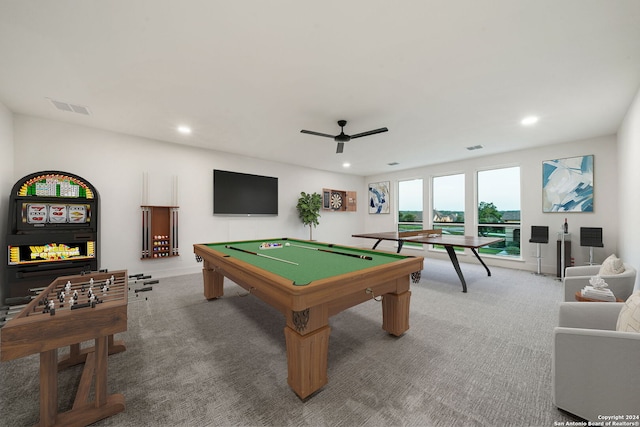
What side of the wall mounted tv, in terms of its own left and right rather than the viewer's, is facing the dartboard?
left

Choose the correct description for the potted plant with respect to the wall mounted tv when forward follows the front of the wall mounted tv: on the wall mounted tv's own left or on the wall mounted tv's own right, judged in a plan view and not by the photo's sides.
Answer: on the wall mounted tv's own left

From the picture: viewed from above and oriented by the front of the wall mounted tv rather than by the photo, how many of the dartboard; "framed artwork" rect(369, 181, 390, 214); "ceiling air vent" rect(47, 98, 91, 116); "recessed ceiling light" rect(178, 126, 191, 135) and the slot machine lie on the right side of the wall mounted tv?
3

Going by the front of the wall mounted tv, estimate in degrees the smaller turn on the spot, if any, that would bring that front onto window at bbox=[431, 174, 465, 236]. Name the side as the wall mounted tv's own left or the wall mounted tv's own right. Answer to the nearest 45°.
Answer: approximately 45° to the wall mounted tv's own left

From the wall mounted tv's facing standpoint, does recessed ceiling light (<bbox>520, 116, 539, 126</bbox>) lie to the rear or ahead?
ahead

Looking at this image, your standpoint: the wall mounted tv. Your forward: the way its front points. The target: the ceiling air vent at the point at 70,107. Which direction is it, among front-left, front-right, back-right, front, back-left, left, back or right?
right

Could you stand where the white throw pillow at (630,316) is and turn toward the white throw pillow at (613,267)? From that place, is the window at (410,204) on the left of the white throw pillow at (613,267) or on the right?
left

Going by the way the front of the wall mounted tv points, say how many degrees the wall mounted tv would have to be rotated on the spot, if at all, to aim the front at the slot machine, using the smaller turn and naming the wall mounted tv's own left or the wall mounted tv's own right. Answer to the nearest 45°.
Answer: approximately 90° to the wall mounted tv's own right

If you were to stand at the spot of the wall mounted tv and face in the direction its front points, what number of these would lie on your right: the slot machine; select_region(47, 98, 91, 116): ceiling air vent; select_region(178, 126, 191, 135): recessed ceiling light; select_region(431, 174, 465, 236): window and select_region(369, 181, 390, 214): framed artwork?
3

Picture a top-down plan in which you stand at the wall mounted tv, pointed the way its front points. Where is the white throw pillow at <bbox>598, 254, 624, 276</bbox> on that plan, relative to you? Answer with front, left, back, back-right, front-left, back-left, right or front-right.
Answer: front

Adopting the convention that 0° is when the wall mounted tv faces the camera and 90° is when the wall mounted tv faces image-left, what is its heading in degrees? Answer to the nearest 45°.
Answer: approximately 315°

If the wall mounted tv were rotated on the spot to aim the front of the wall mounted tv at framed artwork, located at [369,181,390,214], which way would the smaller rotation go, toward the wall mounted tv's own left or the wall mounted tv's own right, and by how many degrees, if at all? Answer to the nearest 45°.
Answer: approximately 45° to the wall mounted tv's own left

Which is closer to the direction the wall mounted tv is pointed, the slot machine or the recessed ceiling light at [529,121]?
the recessed ceiling light

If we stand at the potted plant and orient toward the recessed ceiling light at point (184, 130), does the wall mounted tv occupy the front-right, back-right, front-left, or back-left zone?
front-right

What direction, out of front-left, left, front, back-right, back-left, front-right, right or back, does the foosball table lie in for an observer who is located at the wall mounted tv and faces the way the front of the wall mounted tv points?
front-right

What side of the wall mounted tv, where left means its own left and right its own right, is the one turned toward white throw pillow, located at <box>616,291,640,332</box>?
front
